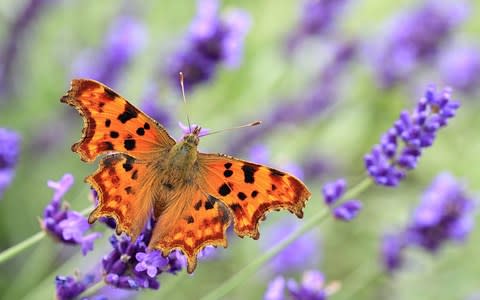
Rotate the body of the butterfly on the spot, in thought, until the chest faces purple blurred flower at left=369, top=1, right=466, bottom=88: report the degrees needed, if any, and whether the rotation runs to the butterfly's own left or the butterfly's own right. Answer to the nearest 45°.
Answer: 0° — it already faces it

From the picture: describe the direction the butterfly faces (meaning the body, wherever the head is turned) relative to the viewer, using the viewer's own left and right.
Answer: facing away from the viewer and to the right of the viewer

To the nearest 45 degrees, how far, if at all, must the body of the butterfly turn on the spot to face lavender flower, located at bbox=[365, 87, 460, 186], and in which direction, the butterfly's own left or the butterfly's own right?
approximately 45° to the butterfly's own right
